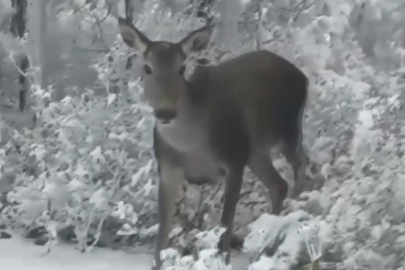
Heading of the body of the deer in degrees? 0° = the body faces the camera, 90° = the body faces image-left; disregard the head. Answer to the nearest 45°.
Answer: approximately 45°
